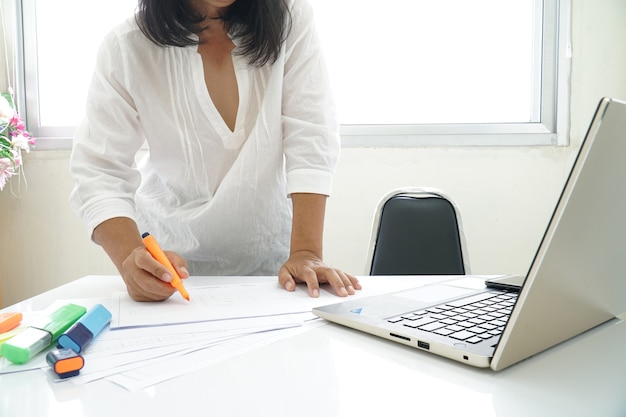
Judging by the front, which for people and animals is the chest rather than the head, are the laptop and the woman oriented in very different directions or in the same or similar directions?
very different directions

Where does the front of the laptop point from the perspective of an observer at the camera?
facing away from the viewer and to the left of the viewer

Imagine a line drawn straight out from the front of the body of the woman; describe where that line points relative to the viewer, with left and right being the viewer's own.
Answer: facing the viewer

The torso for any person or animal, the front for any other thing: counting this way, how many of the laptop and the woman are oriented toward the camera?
1

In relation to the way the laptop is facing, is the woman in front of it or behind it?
in front

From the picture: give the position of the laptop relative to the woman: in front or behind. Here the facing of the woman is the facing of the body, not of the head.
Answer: in front

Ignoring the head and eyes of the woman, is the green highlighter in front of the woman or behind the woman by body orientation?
in front
